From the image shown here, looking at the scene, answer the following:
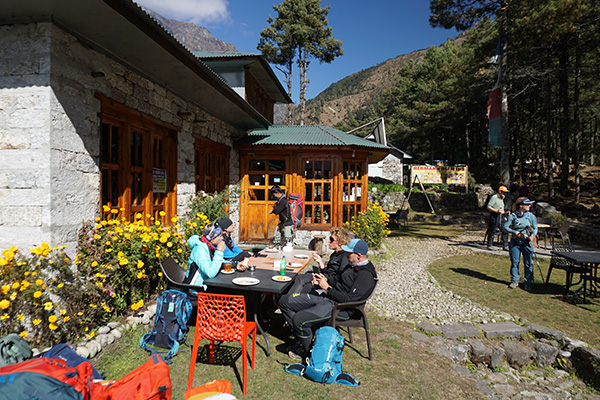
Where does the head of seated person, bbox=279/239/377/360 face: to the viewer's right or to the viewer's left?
to the viewer's left

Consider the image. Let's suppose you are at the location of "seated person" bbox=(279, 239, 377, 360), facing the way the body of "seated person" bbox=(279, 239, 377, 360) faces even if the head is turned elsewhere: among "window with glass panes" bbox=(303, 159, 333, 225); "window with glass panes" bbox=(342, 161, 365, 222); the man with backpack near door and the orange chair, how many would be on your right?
3

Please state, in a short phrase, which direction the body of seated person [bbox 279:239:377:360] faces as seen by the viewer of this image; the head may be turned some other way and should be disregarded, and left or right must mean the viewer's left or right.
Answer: facing to the left of the viewer

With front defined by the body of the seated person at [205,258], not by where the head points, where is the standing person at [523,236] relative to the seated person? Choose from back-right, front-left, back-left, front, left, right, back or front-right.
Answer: front

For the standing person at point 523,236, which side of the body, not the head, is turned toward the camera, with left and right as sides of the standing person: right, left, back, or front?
front

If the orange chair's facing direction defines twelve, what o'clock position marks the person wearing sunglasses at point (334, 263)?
The person wearing sunglasses is roughly at 2 o'clock from the orange chair.

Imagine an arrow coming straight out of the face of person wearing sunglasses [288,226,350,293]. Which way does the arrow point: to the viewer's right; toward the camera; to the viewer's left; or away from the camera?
to the viewer's left

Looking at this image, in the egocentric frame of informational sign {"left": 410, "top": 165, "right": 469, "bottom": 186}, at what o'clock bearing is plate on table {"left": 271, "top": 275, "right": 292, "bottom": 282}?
The plate on table is roughly at 12 o'clock from the informational sign.

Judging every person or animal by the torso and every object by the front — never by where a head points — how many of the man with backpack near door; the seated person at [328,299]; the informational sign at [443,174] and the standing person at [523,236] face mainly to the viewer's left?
2

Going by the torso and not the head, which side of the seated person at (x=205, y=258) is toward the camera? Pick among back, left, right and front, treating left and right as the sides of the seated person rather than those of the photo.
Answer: right

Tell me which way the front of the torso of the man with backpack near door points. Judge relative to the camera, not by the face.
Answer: to the viewer's left

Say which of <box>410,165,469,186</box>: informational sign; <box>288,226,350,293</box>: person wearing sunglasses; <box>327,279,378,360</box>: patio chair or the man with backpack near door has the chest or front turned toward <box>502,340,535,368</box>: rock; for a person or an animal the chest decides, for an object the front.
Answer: the informational sign

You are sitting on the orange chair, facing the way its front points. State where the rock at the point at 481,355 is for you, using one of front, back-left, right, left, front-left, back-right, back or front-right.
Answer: right

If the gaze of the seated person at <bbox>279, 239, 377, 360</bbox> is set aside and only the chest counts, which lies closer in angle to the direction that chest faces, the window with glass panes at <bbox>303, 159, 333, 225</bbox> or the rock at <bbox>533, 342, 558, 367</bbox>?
the window with glass panes

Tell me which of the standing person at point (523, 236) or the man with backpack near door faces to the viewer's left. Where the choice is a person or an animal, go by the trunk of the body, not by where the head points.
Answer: the man with backpack near door

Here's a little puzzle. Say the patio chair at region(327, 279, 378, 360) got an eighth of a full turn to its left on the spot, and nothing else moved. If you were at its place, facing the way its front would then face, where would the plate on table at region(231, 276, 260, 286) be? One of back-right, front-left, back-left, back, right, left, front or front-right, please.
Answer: front-right

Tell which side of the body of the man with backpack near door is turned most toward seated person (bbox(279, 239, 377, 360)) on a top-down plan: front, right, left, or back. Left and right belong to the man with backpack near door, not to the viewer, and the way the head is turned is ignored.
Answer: left
